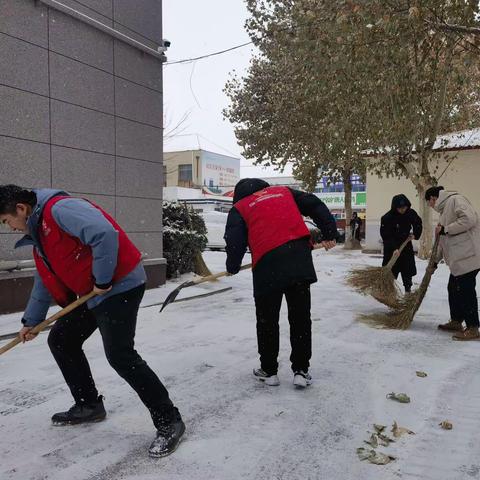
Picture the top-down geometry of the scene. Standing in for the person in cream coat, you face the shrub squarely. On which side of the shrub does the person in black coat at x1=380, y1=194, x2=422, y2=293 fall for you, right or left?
right

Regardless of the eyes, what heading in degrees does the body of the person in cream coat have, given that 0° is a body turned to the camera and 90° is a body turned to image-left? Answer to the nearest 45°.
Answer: approximately 90°

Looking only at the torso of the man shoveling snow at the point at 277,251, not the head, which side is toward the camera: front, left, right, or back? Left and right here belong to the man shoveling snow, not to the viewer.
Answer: back

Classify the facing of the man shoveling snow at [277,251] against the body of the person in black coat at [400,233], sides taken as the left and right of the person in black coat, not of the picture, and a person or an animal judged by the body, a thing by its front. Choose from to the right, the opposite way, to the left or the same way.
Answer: the opposite way

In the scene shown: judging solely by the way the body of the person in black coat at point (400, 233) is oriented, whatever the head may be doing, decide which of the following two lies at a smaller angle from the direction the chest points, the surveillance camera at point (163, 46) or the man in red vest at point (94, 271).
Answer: the man in red vest

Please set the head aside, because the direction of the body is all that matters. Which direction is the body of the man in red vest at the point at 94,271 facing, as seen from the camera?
to the viewer's left

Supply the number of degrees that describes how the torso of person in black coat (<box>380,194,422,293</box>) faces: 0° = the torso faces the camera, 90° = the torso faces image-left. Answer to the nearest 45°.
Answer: approximately 0°
